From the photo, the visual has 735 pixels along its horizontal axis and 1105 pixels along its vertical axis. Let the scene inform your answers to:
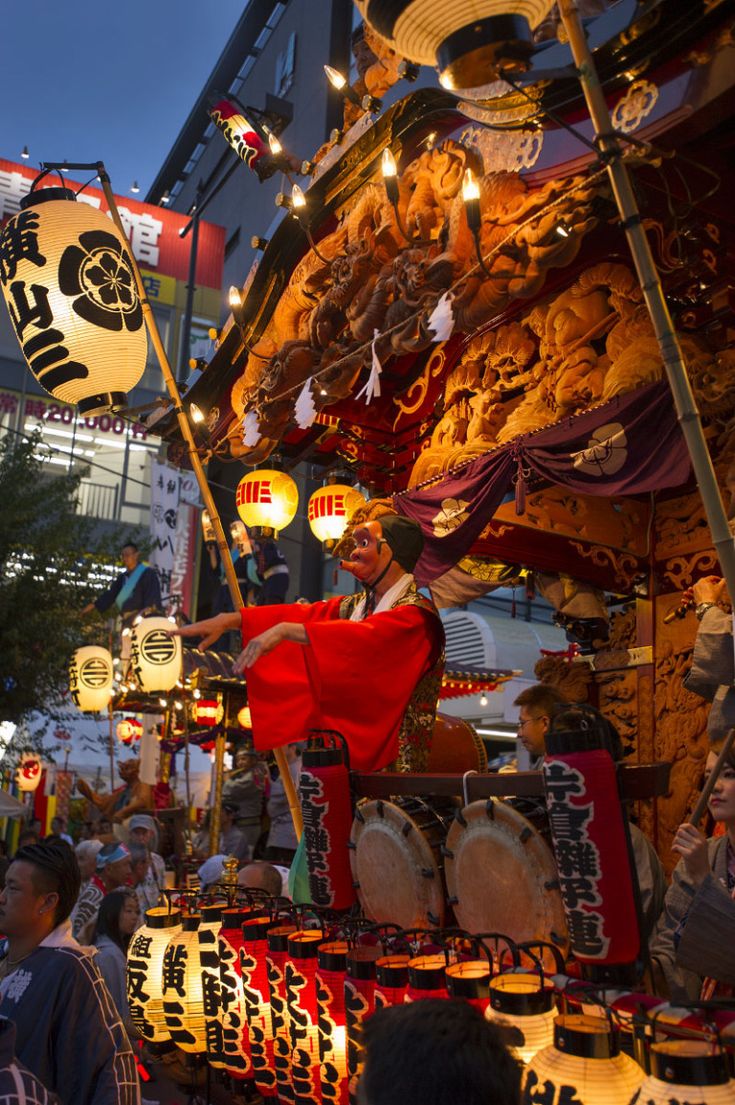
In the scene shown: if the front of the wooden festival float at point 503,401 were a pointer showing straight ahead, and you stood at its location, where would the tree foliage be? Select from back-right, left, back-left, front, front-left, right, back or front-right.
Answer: right

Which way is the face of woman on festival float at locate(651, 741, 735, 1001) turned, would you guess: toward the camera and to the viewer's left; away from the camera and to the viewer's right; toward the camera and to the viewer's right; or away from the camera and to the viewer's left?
toward the camera and to the viewer's left

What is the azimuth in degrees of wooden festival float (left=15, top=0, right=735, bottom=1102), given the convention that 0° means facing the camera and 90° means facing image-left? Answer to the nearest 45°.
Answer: approximately 45°

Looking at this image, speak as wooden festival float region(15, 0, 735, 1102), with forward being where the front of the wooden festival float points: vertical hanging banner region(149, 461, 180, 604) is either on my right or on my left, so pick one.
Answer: on my right

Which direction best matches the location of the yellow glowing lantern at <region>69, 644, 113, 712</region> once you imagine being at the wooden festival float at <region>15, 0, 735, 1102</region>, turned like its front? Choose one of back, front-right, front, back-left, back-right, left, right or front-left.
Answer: right

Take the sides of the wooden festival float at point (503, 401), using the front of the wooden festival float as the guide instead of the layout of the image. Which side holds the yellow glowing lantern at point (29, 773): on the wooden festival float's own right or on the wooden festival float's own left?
on the wooden festival float's own right
